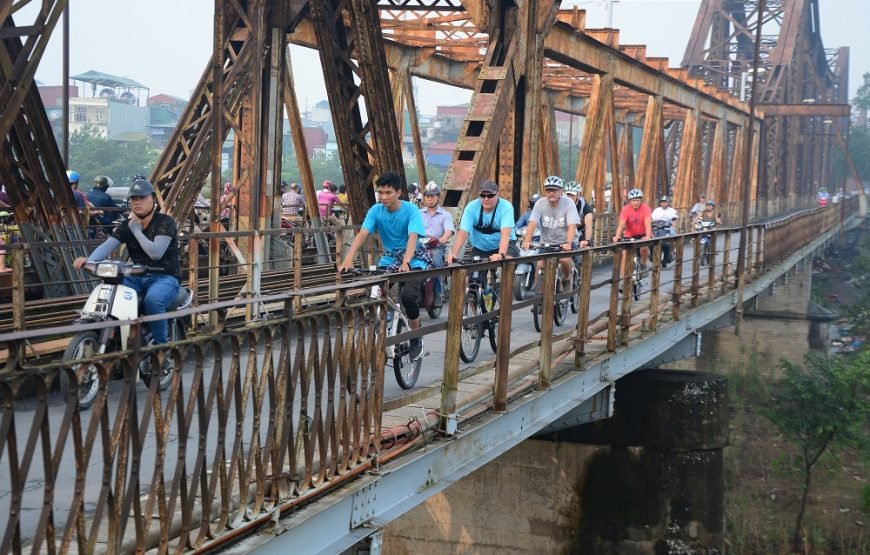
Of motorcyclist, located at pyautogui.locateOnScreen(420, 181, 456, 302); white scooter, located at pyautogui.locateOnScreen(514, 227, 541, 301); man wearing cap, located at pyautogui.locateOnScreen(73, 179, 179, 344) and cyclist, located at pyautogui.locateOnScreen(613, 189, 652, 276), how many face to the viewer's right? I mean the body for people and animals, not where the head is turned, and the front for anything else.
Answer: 0

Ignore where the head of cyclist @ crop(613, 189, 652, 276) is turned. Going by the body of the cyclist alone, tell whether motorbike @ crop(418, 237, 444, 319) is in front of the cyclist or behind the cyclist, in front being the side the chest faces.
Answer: in front

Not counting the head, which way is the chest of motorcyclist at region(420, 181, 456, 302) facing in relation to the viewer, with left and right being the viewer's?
facing the viewer and to the left of the viewer

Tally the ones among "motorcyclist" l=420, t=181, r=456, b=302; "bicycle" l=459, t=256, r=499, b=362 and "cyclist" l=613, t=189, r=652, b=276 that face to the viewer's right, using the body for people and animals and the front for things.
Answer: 0

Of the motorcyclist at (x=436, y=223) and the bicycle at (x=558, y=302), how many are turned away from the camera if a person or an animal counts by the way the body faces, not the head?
0

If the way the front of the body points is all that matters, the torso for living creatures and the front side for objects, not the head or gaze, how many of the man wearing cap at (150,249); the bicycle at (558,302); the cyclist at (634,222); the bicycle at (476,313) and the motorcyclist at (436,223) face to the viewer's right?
0

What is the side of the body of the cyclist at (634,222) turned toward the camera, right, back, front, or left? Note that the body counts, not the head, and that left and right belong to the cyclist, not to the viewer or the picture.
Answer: front

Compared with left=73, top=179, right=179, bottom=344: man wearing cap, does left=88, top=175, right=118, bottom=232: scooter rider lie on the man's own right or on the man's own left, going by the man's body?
on the man's own right

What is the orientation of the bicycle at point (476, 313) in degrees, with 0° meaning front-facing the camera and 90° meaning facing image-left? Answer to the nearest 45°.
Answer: approximately 45°

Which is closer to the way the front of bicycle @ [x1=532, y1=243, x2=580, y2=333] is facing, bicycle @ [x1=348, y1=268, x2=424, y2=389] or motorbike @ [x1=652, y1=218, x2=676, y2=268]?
the bicycle

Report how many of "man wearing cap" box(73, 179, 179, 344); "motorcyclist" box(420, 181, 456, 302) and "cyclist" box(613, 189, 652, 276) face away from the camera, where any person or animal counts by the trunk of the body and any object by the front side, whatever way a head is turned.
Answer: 0

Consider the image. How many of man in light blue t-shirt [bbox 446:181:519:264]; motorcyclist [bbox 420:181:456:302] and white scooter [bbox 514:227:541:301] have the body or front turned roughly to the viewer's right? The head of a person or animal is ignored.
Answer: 0

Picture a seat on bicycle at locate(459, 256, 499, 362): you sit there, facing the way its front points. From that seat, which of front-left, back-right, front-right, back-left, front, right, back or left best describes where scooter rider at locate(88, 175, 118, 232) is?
right

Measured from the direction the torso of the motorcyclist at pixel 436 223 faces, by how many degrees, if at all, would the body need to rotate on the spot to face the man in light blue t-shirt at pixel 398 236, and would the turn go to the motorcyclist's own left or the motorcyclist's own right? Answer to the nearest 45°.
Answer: approximately 45° to the motorcyclist's own left

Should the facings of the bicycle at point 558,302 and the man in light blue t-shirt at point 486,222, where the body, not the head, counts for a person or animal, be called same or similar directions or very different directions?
same or similar directions
